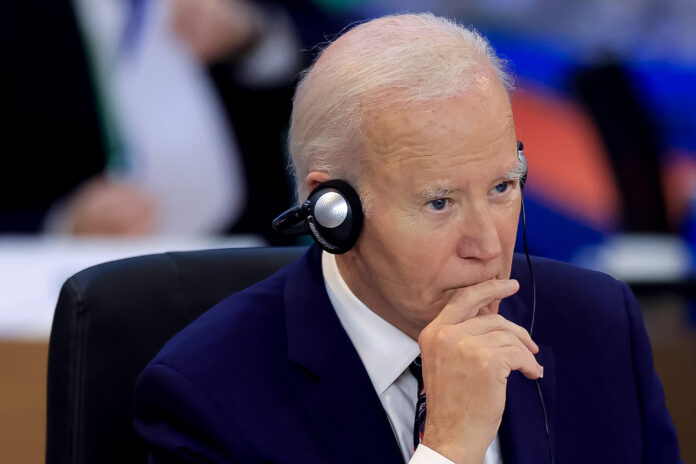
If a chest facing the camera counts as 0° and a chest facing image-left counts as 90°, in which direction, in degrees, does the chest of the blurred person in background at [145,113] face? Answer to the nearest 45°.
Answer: approximately 0°

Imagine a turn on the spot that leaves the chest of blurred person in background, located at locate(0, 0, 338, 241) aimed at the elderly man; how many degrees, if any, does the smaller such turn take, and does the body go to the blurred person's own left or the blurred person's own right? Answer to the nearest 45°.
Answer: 0° — they already face them

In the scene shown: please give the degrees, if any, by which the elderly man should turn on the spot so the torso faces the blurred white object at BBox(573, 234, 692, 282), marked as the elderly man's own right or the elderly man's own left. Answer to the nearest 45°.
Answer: approximately 90° to the elderly man's own left

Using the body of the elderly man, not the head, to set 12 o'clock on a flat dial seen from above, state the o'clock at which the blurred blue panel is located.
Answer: The blurred blue panel is roughly at 8 o'clock from the elderly man.

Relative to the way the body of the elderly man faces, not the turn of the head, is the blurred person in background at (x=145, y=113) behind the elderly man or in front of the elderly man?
behind

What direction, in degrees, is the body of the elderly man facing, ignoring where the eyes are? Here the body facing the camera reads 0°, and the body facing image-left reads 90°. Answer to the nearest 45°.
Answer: approximately 315°

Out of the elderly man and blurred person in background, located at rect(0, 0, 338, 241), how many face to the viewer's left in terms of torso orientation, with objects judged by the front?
0
